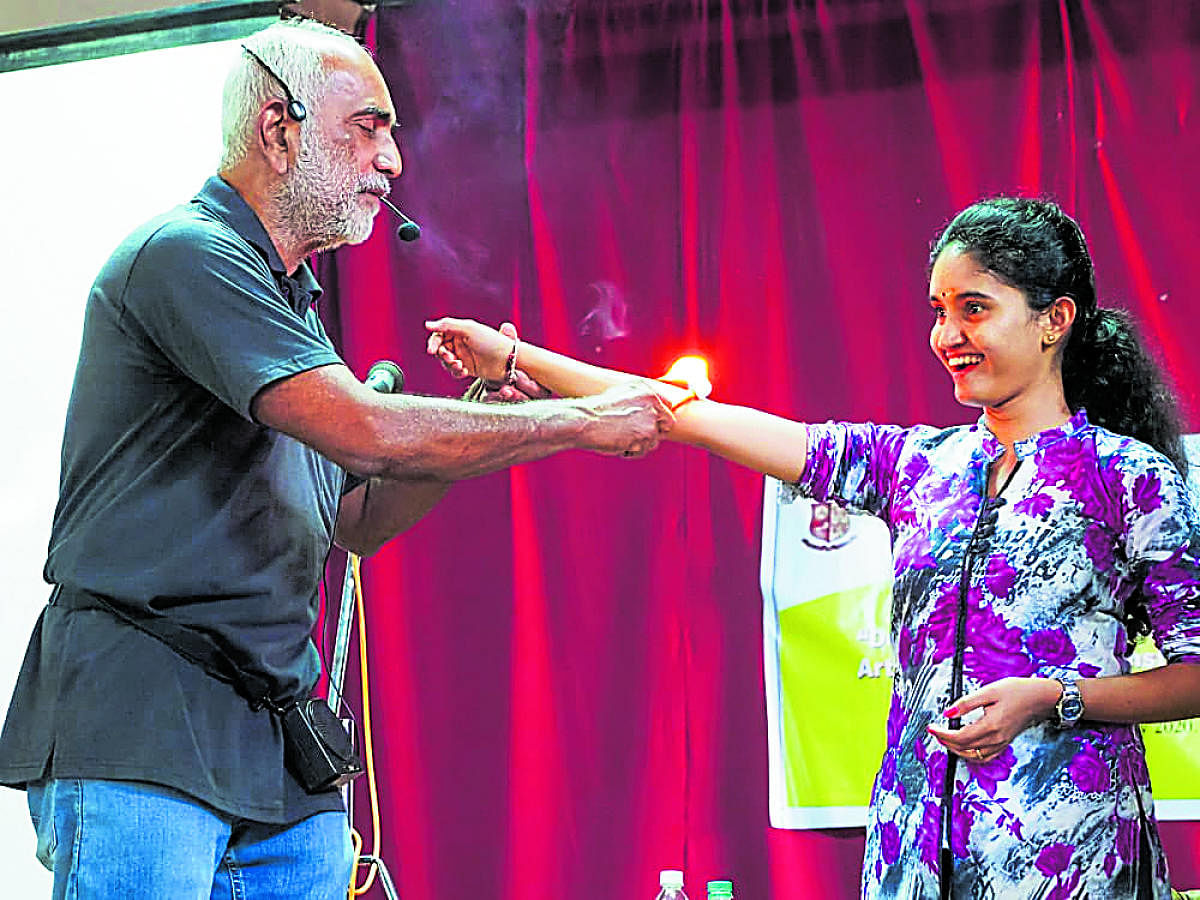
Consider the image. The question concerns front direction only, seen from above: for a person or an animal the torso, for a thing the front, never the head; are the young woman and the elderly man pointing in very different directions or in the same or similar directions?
very different directions

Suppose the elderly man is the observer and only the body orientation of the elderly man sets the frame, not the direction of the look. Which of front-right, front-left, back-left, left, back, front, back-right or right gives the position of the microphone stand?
left

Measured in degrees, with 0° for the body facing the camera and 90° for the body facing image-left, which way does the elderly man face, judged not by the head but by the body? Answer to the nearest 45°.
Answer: approximately 270°

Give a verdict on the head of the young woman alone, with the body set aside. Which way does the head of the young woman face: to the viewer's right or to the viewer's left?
to the viewer's left

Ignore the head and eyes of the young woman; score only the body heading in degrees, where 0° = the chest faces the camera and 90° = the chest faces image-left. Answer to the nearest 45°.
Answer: approximately 45°

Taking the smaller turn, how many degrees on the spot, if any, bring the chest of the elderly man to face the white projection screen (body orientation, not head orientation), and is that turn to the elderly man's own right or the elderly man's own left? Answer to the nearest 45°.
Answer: approximately 90° to the elderly man's own left

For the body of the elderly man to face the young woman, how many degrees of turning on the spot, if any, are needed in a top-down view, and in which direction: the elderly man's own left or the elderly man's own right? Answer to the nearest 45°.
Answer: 0° — they already face them

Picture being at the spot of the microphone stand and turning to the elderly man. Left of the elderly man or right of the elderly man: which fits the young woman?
left

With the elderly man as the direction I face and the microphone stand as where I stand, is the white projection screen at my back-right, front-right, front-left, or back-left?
back-right

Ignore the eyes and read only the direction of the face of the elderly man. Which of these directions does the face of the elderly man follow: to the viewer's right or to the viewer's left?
to the viewer's right

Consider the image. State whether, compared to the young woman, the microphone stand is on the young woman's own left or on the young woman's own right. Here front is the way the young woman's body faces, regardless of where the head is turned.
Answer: on the young woman's own right

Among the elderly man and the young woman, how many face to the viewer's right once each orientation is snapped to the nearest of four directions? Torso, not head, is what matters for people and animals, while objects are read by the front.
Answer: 1
